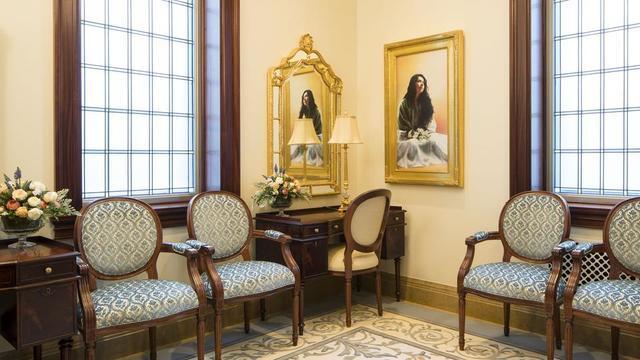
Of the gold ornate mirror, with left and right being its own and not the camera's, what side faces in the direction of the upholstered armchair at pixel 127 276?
right

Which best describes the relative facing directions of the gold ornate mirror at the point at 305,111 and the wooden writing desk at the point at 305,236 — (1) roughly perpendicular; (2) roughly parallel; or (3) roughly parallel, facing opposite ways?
roughly parallel

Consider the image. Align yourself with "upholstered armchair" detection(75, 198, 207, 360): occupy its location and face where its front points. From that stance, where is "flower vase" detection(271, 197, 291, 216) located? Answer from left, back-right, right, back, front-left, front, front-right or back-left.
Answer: left

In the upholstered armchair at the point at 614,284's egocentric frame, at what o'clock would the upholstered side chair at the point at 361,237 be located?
the upholstered side chair at the point at 361,237 is roughly at 2 o'clock from the upholstered armchair at the point at 614,284.

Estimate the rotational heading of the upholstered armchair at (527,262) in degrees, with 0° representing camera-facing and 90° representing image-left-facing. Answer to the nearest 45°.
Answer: approximately 45°

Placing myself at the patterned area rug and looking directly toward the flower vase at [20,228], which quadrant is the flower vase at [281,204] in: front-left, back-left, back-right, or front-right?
front-right

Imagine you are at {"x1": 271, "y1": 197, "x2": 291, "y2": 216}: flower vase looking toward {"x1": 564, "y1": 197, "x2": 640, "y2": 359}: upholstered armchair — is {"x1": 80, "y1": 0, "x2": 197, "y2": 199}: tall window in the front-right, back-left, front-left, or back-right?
back-right

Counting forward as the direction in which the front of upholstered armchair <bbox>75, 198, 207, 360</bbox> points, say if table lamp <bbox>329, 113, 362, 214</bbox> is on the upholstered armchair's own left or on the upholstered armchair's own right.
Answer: on the upholstered armchair's own left

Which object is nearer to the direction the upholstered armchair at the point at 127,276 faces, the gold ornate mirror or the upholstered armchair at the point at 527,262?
the upholstered armchair

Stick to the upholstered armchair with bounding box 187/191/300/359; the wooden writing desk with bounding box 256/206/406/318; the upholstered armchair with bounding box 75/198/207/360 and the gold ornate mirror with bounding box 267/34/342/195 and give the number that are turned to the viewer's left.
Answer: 0

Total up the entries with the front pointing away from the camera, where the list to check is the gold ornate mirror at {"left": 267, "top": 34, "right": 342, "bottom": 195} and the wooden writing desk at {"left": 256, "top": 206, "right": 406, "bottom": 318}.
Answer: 0

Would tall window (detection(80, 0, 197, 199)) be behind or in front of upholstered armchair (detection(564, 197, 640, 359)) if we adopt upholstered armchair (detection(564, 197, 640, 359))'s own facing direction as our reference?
in front

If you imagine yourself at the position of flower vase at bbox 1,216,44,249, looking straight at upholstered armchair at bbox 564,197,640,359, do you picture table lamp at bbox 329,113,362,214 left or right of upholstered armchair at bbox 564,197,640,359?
left

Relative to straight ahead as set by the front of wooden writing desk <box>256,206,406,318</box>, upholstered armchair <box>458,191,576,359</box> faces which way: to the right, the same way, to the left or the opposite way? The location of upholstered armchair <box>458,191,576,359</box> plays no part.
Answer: to the right

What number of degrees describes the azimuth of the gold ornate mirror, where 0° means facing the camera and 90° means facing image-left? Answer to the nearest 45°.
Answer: approximately 315°
